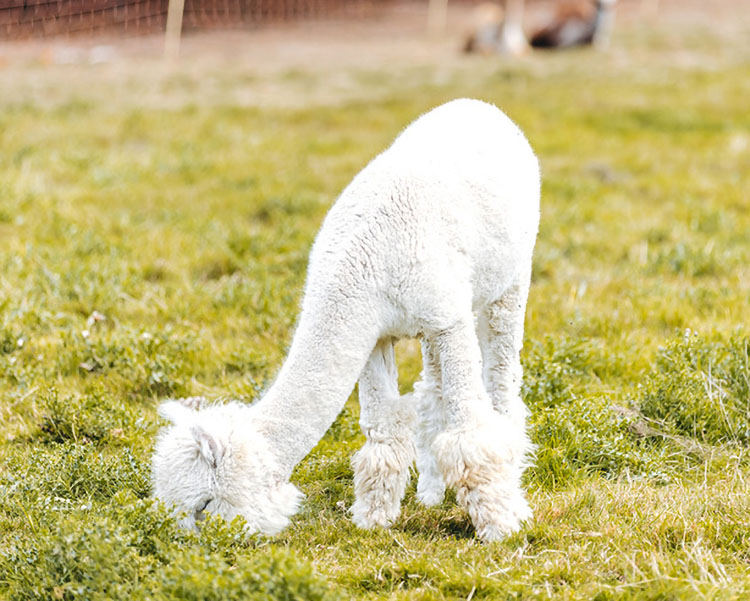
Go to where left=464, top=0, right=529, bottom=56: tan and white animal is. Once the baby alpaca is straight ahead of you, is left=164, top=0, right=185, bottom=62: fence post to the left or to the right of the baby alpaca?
right

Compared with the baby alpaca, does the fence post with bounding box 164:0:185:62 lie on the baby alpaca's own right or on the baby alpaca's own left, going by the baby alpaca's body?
on the baby alpaca's own right

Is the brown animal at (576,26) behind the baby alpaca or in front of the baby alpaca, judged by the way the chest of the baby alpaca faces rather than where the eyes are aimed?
behind

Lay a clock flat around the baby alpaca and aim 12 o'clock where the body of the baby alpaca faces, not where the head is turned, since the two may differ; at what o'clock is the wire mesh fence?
The wire mesh fence is roughly at 4 o'clock from the baby alpaca.

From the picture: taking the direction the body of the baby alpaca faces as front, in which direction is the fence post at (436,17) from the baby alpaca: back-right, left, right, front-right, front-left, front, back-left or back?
back-right

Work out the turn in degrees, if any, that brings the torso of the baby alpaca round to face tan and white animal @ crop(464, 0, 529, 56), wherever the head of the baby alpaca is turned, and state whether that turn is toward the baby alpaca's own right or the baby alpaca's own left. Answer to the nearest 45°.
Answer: approximately 135° to the baby alpaca's own right

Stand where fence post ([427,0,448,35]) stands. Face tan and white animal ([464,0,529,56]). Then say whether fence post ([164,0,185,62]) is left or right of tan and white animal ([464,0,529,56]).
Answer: right
